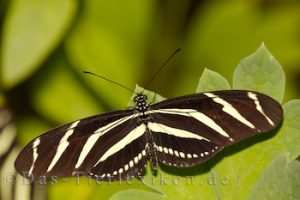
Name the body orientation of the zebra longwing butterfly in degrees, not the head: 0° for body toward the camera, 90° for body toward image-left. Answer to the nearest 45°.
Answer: approximately 180°

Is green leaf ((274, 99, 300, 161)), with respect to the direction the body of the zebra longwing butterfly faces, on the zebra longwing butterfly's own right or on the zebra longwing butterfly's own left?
on the zebra longwing butterfly's own right

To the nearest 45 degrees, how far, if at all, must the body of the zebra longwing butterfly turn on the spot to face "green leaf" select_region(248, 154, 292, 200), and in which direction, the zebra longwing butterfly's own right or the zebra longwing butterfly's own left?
approximately 135° to the zebra longwing butterfly's own right
